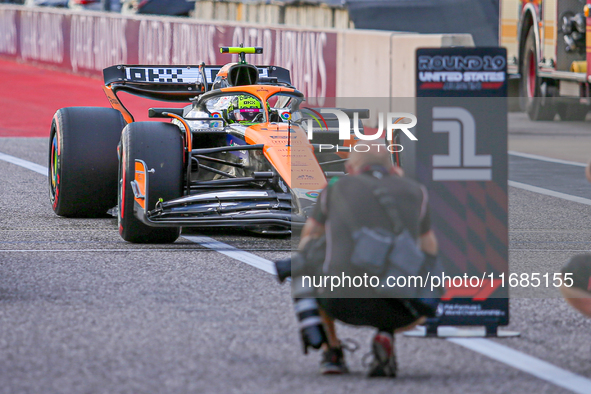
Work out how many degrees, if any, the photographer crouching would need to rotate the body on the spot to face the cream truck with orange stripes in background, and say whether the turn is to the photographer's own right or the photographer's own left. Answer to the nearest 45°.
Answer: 0° — they already face it

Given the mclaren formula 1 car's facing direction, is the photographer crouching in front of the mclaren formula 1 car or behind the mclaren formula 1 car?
in front

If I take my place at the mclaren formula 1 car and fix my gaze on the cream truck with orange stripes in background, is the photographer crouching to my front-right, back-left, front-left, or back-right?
back-right

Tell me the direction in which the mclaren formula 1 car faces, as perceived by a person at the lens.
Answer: facing the viewer and to the right of the viewer

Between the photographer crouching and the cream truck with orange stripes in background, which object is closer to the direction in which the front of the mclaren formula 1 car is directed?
the photographer crouching

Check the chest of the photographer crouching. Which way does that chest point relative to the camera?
away from the camera

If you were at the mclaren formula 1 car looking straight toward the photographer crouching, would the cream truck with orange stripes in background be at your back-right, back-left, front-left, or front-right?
back-left

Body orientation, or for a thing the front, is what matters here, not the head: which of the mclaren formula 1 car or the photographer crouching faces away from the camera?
the photographer crouching

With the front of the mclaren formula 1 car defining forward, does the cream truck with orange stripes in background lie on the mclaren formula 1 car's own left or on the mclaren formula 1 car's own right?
on the mclaren formula 1 car's own left

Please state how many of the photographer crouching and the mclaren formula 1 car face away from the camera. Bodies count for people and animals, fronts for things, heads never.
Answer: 1
